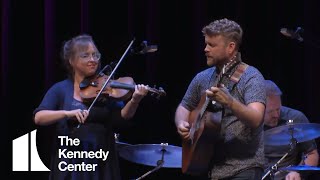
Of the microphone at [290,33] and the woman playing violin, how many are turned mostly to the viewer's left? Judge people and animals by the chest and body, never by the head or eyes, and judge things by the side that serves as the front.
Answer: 1

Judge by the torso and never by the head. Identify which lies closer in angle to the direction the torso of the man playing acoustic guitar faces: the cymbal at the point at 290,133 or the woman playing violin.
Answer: the woman playing violin

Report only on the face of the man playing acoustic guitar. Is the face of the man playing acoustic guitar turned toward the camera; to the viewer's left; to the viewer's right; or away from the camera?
to the viewer's left

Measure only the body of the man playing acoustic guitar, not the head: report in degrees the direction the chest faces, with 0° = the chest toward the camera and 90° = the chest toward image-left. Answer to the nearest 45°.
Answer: approximately 45°

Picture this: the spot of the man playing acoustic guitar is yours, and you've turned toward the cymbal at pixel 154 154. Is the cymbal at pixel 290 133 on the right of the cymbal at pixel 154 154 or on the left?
right

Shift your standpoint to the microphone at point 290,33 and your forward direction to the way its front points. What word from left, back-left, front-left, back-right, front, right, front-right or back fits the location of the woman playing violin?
front

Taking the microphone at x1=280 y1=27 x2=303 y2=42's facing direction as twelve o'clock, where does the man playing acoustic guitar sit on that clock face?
The man playing acoustic guitar is roughly at 10 o'clock from the microphone.

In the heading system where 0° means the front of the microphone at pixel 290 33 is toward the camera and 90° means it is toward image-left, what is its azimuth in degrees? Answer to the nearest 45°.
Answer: approximately 90°

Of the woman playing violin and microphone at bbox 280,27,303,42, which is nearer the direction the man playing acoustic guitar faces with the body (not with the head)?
the woman playing violin

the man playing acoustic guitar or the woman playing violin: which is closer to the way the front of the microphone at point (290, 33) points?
the woman playing violin

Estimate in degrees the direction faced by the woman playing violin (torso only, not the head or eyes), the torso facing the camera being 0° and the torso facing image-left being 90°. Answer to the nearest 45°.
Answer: approximately 315°
